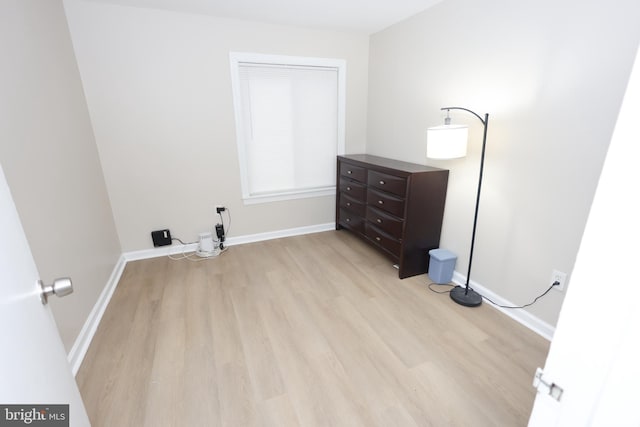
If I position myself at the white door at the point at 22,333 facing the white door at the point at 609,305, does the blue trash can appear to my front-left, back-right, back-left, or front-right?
front-left

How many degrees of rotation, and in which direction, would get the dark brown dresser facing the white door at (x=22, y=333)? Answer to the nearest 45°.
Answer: approximately 45° to its left

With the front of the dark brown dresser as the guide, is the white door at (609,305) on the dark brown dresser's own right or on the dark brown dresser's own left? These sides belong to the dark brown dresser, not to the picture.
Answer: on the dark brown dresser's own left

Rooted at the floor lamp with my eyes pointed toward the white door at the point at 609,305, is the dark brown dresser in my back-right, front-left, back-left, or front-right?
back-right

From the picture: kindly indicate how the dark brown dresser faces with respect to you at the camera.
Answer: facing the viewer and to the left of the viewer
